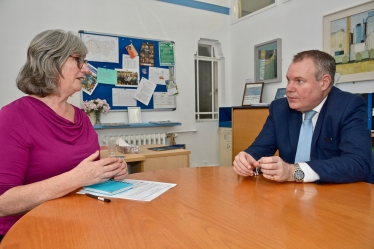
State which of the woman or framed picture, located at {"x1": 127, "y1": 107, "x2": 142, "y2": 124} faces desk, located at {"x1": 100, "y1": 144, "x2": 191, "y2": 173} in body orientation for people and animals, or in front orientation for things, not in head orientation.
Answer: the framed picture

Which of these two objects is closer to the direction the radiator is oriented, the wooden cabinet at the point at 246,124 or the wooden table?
the wooden table

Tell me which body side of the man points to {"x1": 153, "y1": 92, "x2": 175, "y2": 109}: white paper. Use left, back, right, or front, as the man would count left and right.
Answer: right

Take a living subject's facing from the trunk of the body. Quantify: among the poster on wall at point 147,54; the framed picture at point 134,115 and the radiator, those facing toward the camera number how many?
3

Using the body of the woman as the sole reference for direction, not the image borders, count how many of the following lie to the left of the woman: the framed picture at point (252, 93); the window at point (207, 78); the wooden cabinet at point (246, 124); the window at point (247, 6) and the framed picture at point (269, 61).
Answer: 5

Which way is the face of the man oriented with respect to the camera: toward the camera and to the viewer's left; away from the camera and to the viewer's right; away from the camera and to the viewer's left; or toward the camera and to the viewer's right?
toward the camera and to the viewer's left

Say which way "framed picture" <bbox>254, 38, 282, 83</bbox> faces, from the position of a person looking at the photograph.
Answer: facing the viewer and to the left of the viewer

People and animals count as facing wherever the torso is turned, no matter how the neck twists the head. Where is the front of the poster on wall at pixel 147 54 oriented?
toward the camera

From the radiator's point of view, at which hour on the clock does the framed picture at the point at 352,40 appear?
The framed picture is roughly at 10 o'clock from the radiator.

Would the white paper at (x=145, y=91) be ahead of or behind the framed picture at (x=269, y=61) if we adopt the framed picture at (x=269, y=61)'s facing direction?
ahead

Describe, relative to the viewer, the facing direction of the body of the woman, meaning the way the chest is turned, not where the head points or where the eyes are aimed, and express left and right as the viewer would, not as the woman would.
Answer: facing the viewer and to the right of the viewer

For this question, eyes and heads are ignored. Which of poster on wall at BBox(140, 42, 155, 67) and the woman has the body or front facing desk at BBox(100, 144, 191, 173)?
the poster on wall

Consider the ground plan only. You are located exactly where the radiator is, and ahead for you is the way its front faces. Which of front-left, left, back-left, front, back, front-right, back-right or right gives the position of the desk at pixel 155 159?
front

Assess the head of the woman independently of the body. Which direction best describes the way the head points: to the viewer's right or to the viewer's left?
to the viewer's right

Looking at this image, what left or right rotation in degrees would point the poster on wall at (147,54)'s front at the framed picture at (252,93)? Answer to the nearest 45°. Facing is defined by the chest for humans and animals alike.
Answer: approximately 90° to its left

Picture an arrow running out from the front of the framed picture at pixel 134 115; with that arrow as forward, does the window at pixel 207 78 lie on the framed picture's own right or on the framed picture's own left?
on the framed picture's own left

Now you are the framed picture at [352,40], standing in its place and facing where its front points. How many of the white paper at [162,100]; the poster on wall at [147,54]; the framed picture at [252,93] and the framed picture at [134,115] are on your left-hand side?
0
